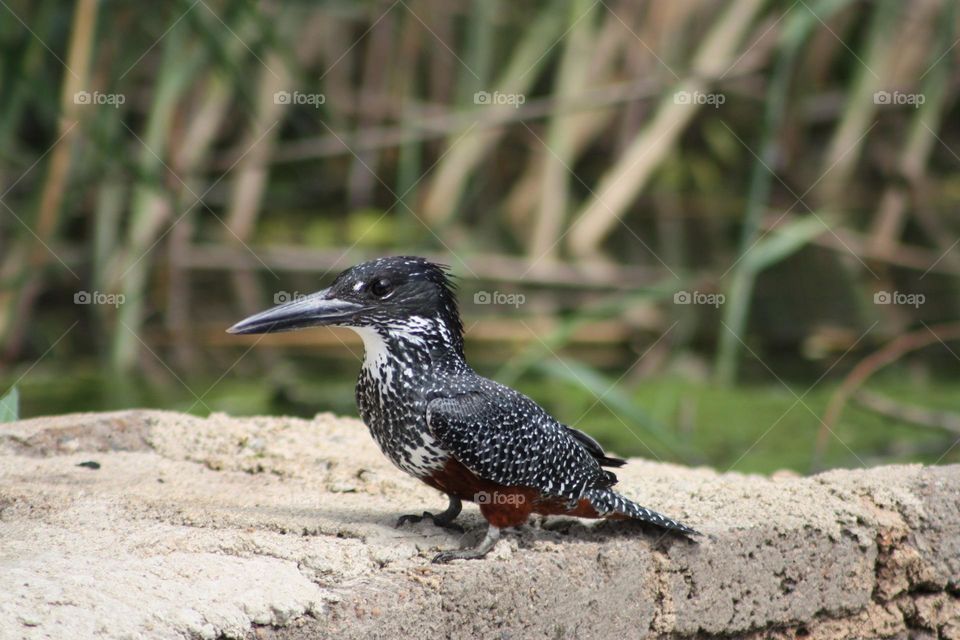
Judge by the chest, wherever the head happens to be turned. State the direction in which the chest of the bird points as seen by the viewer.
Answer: to the viewer's left
